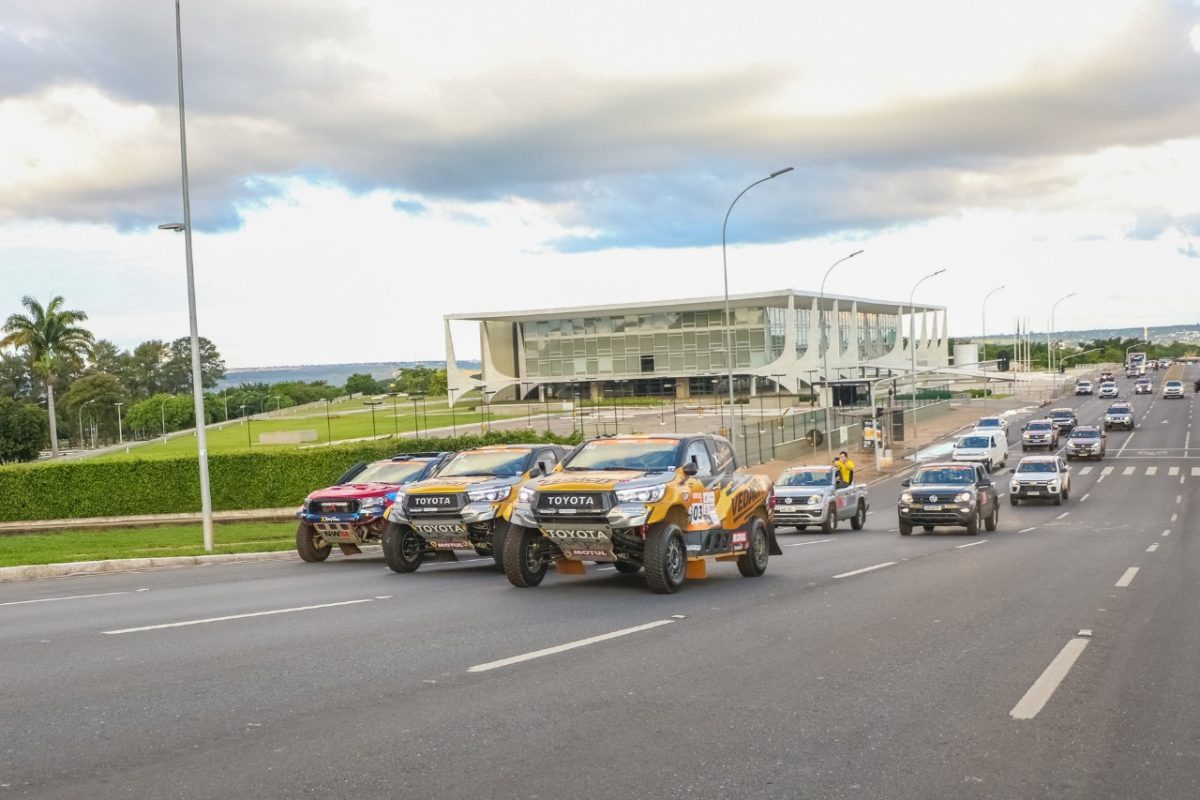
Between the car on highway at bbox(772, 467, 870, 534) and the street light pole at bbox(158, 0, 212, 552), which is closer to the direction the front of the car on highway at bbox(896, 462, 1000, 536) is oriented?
the street light pole

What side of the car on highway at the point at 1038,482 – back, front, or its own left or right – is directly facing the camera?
front

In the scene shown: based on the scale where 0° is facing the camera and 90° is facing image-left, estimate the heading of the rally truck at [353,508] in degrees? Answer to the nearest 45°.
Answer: approximately 45°

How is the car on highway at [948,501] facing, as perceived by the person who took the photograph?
facing the viewer

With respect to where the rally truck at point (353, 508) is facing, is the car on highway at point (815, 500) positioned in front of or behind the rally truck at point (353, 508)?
behind

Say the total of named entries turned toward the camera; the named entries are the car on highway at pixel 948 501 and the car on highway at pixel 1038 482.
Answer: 2

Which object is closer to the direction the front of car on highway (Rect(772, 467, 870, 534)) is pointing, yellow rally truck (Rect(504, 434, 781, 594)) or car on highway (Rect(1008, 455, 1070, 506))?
the yellow rally truck

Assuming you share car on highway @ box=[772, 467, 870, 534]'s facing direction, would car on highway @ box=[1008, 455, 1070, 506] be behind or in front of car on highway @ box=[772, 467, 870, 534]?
behind

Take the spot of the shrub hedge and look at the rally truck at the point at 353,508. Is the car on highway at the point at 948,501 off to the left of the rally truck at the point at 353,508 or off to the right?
left

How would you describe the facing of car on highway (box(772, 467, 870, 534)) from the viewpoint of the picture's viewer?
facing the viewer and to the left of the viewer

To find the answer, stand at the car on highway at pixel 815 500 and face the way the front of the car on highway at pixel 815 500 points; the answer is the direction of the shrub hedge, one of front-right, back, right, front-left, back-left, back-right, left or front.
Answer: front-right

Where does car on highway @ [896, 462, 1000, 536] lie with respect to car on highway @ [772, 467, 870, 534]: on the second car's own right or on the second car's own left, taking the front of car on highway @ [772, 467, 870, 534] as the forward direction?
on the second car's own left

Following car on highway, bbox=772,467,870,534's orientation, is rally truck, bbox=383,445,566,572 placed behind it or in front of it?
in front

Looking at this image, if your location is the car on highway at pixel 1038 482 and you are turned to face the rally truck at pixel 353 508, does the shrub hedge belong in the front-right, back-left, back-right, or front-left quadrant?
front-right

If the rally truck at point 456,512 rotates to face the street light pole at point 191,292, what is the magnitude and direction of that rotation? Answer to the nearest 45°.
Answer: approximately 90° to its right

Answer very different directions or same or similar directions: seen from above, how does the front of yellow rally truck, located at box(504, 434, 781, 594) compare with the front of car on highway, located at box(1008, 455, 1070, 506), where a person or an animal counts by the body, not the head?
same or similar directions

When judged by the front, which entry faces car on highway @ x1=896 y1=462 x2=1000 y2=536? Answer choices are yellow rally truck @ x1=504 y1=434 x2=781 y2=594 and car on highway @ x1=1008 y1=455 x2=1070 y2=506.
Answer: car on highway @ x1=1008 y1=455 x2=1070 y2=506
